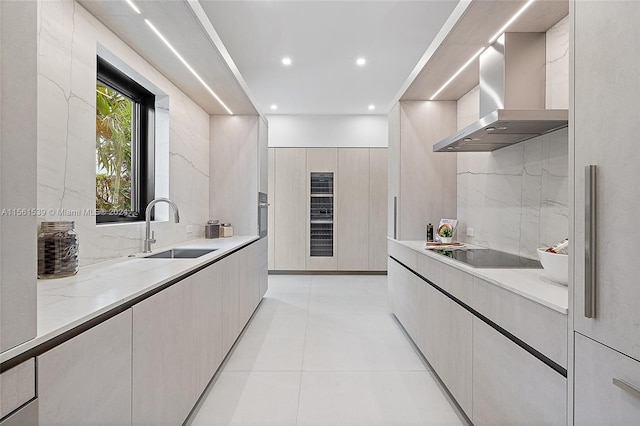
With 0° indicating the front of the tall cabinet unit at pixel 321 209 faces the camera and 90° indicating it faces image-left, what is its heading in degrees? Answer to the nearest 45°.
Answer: approximately 0°

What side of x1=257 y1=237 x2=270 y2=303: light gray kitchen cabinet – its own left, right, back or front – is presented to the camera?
right

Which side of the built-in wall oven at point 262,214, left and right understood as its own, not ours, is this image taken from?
right

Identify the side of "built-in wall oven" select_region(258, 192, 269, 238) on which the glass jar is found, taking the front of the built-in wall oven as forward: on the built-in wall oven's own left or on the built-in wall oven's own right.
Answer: on the built-in wall oven's own right

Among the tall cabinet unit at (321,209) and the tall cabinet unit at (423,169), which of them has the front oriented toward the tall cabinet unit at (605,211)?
the tall cabinet unit at (321,209)

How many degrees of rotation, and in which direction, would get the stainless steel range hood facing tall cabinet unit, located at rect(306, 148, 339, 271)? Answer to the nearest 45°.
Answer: approximately 90° to its right

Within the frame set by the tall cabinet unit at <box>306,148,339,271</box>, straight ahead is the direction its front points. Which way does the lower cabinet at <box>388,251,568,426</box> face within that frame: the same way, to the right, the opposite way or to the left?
to the right

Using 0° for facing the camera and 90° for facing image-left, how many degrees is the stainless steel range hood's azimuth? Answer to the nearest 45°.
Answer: approximately 45°

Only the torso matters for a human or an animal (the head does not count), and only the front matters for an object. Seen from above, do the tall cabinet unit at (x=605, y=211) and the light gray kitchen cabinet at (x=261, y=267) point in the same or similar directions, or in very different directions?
very different directions
